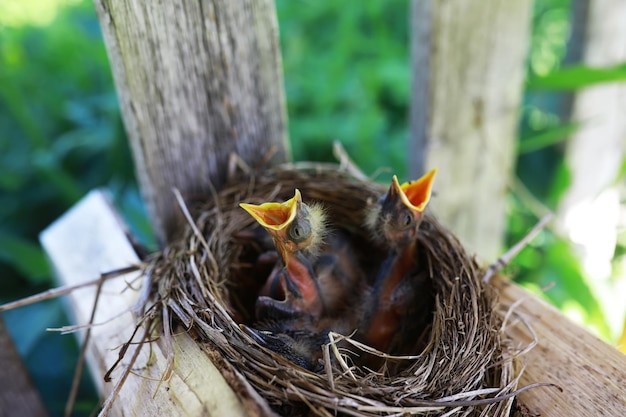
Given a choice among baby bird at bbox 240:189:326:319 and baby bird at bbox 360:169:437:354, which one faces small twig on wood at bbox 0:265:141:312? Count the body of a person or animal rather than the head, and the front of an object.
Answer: baby bird at bbox 240:189:326:319

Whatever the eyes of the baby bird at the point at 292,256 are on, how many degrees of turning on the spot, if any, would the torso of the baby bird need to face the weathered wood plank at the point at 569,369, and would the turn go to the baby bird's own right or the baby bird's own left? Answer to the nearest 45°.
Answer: approximately 135° to the baby bird's own left

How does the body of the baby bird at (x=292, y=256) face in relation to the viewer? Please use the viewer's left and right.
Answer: facing to the left of the viewer

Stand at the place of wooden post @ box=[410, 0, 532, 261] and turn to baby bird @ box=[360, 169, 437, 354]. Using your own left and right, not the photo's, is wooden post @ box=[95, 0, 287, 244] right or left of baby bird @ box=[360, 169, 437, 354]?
right
